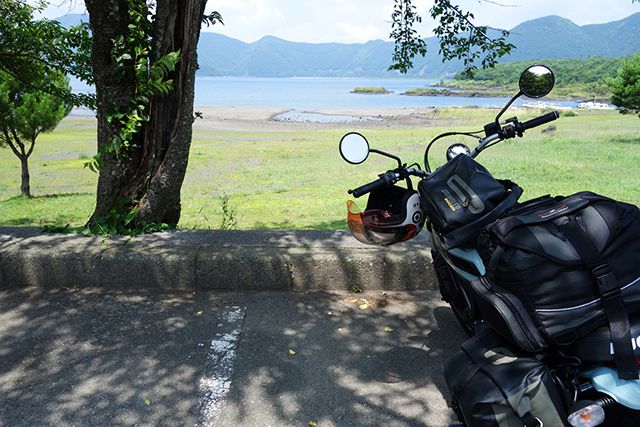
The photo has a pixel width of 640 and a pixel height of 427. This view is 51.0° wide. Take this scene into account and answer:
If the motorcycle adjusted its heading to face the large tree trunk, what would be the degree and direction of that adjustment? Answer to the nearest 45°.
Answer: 0° — it already faces it

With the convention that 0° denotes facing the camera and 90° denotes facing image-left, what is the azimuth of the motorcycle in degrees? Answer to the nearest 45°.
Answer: approximately 135°

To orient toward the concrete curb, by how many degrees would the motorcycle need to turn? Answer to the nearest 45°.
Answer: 0° — it already faces it

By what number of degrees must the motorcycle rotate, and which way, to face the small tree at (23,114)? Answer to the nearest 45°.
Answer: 0° — it already faces it

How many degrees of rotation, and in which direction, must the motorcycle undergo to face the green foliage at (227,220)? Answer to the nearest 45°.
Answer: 0° — it already faces it
